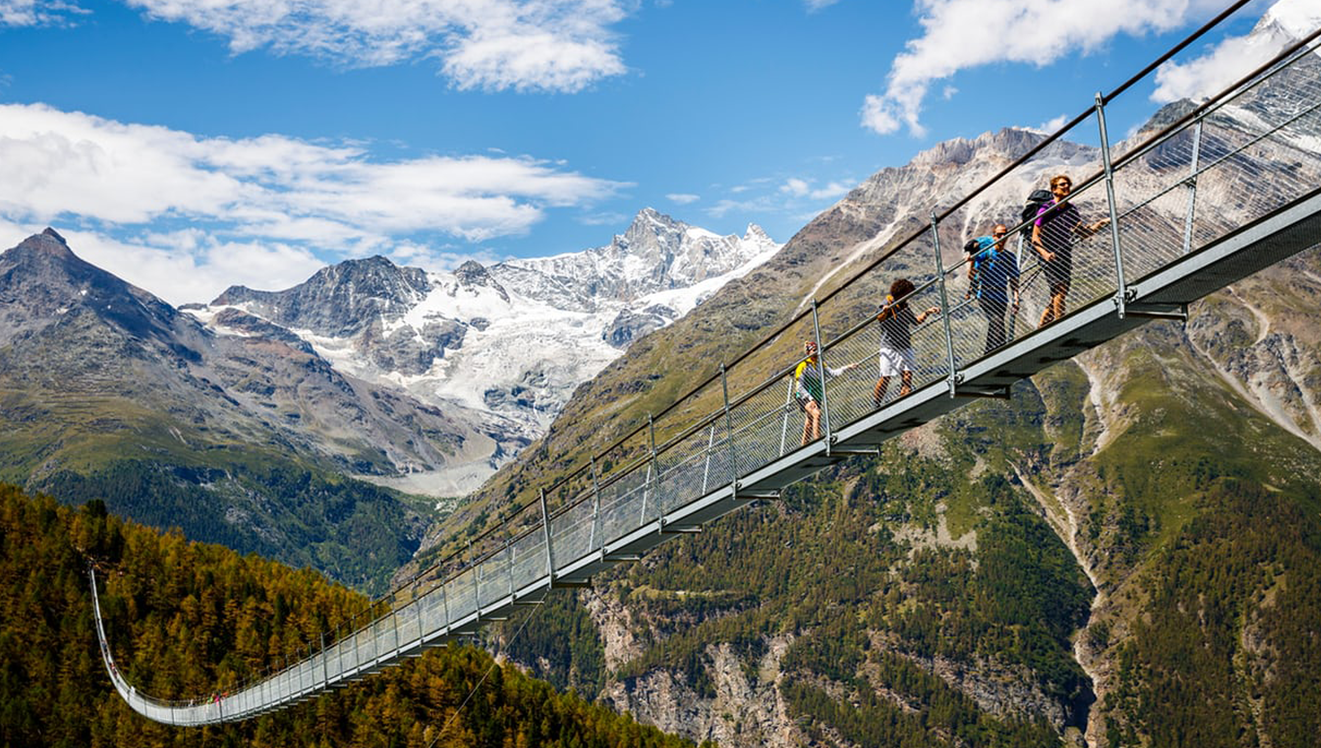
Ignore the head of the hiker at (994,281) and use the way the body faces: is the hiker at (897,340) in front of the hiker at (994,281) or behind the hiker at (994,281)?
behind

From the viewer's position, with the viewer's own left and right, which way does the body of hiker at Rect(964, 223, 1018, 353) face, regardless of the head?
facing the viewer and to the right of the viewer

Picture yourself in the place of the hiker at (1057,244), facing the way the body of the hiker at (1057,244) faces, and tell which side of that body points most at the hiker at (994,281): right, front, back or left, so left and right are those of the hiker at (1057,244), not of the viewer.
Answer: back

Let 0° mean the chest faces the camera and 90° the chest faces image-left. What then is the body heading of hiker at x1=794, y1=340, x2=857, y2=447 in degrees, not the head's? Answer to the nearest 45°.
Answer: approximately 315°

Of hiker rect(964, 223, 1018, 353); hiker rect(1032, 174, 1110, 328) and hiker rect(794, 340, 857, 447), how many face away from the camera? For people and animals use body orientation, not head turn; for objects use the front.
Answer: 0

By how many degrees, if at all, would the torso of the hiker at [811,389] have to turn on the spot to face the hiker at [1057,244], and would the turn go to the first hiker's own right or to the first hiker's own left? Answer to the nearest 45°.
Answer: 0° — they already face them

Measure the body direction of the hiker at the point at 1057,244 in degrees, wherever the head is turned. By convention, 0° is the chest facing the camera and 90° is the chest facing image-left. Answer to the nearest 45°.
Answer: approximately 315°

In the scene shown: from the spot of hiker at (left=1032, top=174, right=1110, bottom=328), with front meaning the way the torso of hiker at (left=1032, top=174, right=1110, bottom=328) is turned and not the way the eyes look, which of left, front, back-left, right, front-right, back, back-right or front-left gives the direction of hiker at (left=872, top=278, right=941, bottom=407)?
back

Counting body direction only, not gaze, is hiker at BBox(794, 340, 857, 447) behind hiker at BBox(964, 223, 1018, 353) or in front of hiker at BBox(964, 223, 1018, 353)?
behind

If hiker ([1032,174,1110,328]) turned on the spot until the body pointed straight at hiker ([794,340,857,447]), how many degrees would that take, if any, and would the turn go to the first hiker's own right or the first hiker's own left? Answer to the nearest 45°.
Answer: approximately 180°
